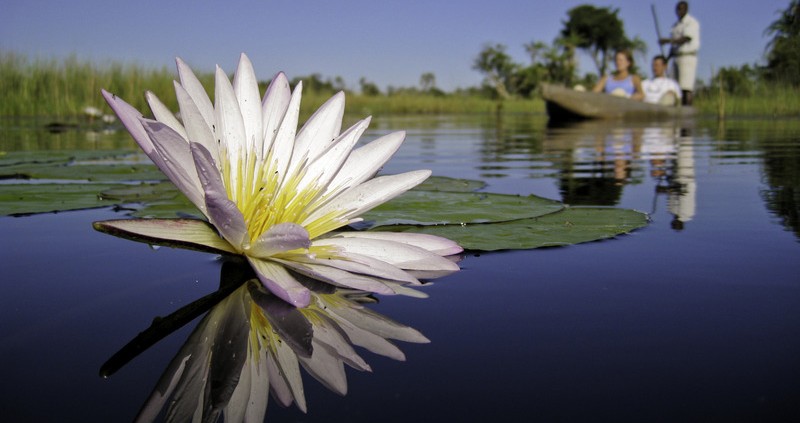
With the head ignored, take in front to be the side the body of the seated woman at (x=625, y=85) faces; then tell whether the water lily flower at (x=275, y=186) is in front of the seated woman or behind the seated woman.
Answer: in front

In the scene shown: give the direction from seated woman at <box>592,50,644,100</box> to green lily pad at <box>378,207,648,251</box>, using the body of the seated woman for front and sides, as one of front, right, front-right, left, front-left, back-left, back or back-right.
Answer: front-left

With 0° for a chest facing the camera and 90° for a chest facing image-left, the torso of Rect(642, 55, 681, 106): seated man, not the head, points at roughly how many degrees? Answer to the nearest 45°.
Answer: approximately 45°

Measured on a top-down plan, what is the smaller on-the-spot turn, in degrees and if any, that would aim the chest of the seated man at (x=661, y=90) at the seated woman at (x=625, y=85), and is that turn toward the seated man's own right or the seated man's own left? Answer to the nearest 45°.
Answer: approximately 45° to the seated man's own right

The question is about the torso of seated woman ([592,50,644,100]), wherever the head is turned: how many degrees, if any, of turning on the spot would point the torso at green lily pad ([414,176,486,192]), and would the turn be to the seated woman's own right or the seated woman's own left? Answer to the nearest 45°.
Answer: approximately 45° to the seated woman's own left

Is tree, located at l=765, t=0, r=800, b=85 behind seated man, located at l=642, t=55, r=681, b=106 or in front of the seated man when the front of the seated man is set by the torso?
behind

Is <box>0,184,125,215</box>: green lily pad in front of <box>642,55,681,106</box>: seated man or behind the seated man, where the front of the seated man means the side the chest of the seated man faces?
in front

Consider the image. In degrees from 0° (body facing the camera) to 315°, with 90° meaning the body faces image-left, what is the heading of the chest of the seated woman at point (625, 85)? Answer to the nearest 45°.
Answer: approximately 45°

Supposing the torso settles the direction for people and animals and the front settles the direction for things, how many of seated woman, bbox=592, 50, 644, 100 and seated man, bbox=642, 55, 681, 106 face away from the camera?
0

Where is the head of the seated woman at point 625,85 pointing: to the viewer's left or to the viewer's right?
to the viewer's left

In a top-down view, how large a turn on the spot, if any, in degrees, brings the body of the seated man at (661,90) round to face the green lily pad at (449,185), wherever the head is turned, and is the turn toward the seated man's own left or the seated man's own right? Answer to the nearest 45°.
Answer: approximately 45° to the seated man's own left
